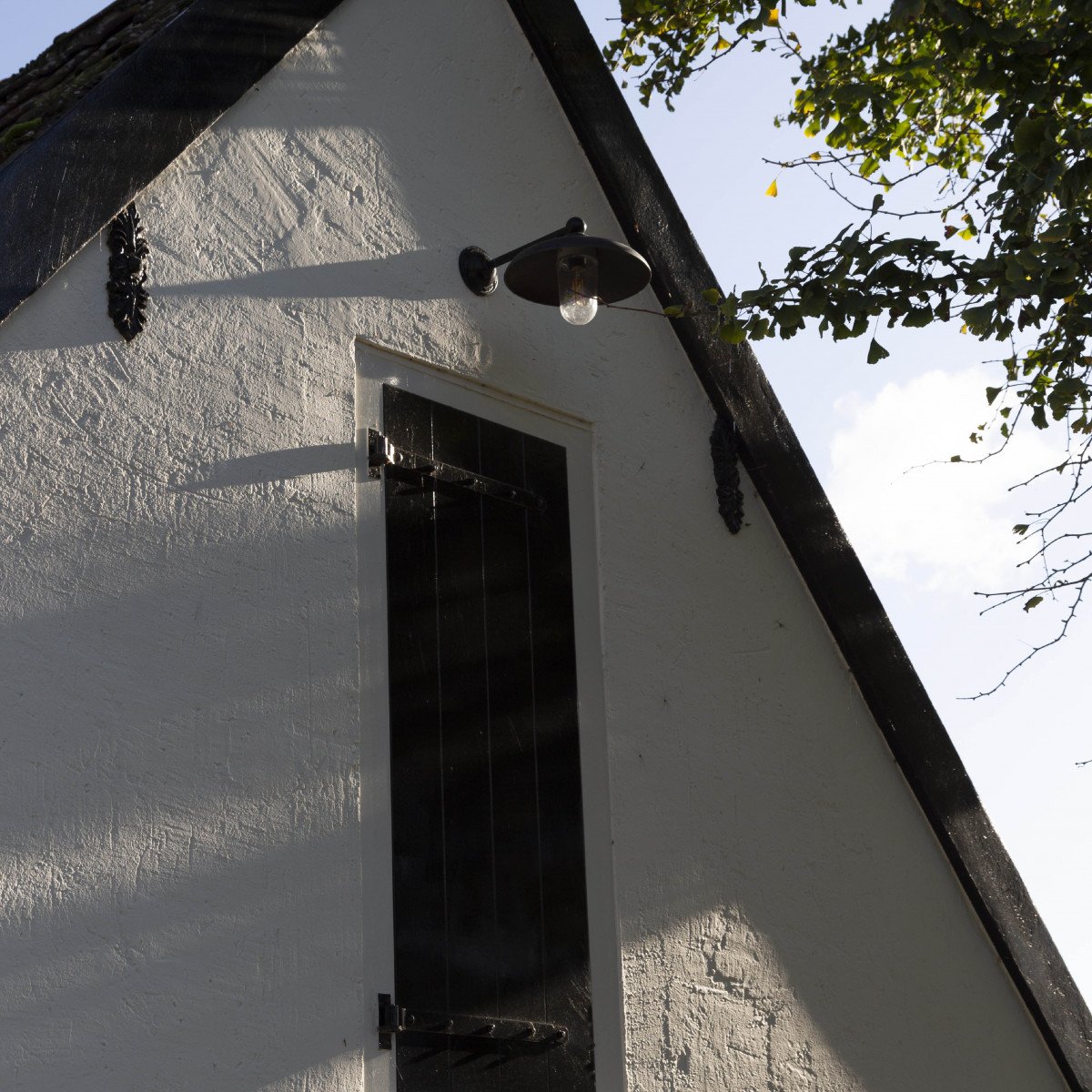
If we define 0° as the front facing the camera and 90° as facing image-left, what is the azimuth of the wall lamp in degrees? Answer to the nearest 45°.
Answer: approximately 315°
